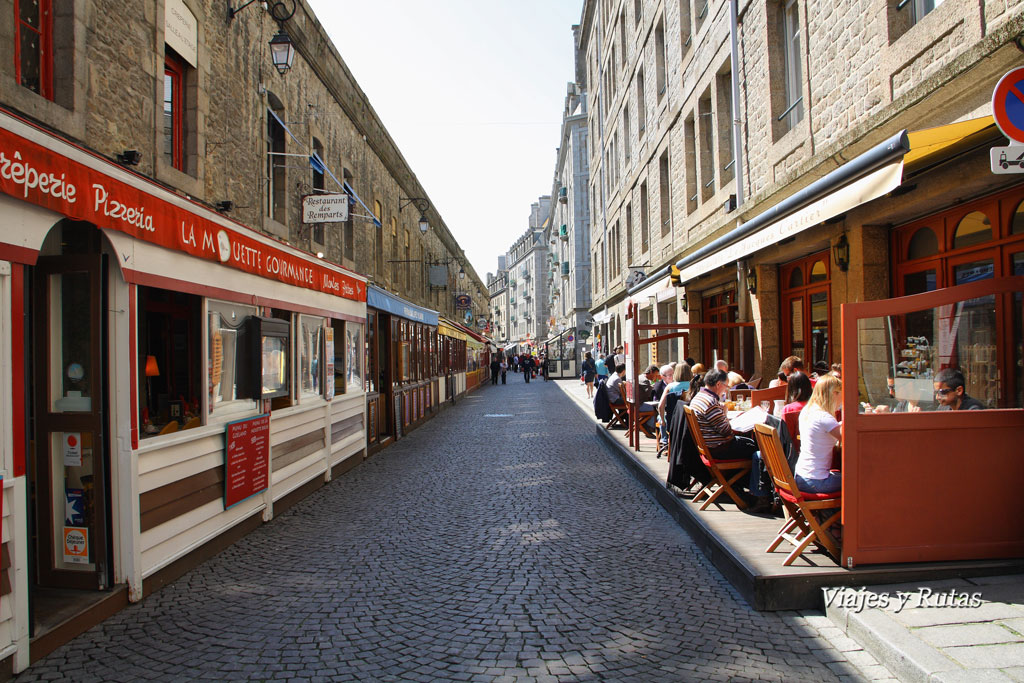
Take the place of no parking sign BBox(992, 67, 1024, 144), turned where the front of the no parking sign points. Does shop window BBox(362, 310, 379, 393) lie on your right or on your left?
on your right

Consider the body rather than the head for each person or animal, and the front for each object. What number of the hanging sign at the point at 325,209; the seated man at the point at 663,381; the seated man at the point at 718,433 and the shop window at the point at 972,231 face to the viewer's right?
2

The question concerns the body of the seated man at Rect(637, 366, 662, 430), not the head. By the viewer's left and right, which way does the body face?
facing to the right of the viewer

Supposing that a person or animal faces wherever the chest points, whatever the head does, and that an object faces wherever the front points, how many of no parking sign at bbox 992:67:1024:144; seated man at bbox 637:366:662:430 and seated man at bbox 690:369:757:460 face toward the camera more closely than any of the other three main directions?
1

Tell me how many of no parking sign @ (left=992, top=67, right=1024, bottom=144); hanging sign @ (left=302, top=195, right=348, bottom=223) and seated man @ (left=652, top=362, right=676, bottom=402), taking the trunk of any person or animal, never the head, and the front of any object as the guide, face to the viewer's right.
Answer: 1

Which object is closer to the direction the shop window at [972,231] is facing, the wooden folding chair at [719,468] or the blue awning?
the wooden folding chair

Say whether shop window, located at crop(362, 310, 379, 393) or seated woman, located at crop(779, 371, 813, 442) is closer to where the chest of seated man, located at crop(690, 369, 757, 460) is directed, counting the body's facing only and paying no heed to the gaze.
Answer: the seated woman

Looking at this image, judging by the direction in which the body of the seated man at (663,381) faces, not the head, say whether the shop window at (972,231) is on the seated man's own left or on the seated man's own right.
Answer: on the seated man's own right

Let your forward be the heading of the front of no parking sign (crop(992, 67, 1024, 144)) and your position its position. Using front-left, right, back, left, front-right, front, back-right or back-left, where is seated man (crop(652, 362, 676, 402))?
back-right
